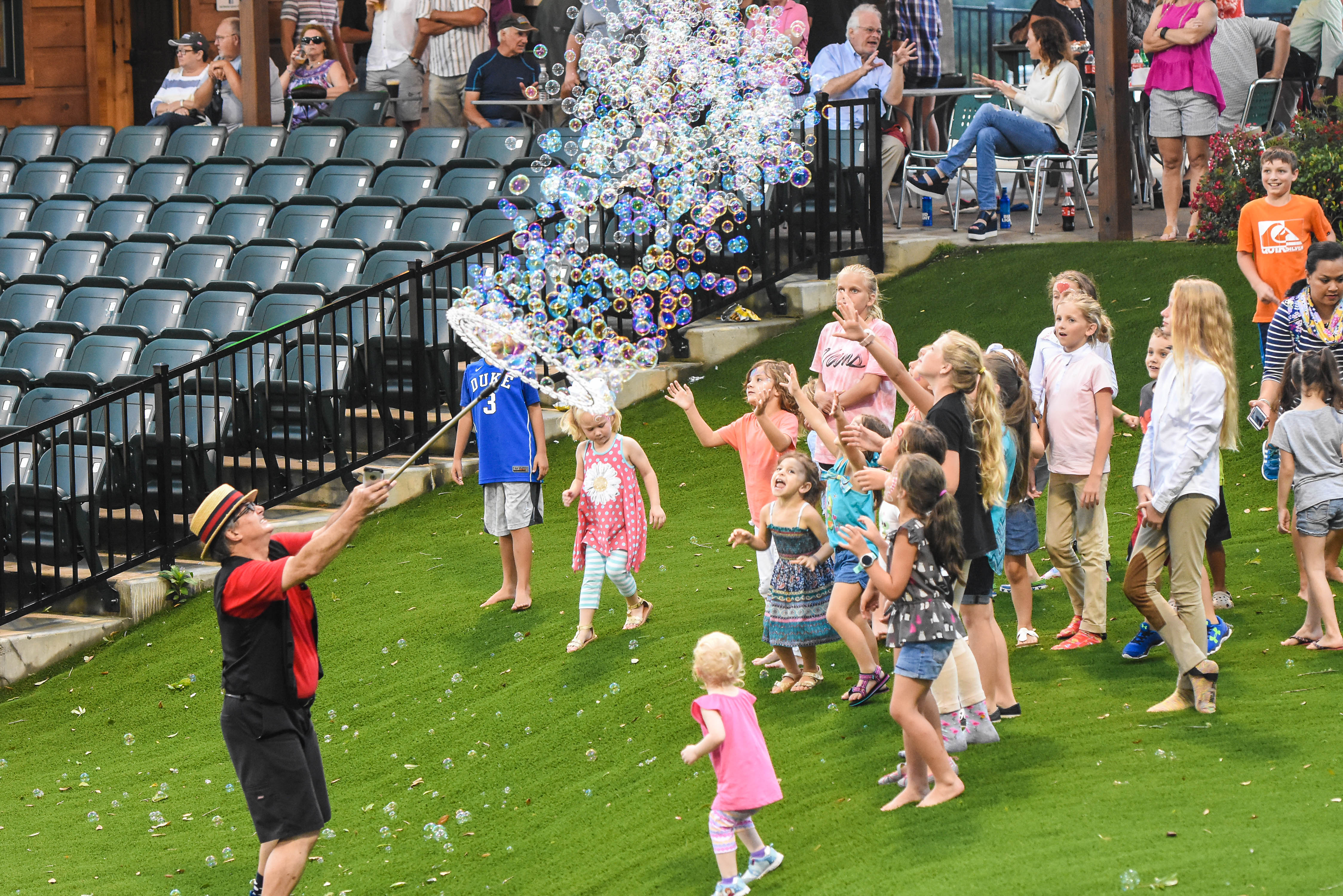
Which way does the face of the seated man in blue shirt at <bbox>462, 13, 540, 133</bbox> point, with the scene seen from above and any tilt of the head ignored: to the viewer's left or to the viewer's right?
to the viewer's right

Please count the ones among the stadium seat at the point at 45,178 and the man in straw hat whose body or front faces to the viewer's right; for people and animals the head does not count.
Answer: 1

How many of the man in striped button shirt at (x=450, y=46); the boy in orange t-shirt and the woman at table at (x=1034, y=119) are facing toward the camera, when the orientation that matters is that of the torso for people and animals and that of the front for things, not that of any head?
2

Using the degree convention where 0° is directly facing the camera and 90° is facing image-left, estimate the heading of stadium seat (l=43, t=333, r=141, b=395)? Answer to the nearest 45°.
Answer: approximately 45°

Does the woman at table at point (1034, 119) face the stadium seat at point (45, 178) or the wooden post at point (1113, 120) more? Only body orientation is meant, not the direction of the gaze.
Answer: the stadium seat

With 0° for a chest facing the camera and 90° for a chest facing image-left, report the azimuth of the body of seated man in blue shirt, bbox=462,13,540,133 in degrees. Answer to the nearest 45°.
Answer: approximately 315°
